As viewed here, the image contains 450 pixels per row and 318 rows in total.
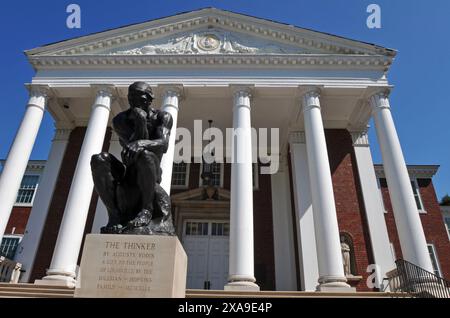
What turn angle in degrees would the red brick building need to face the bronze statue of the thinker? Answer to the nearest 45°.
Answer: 0° — it already faces it

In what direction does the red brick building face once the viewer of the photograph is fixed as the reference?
facing the viewer
